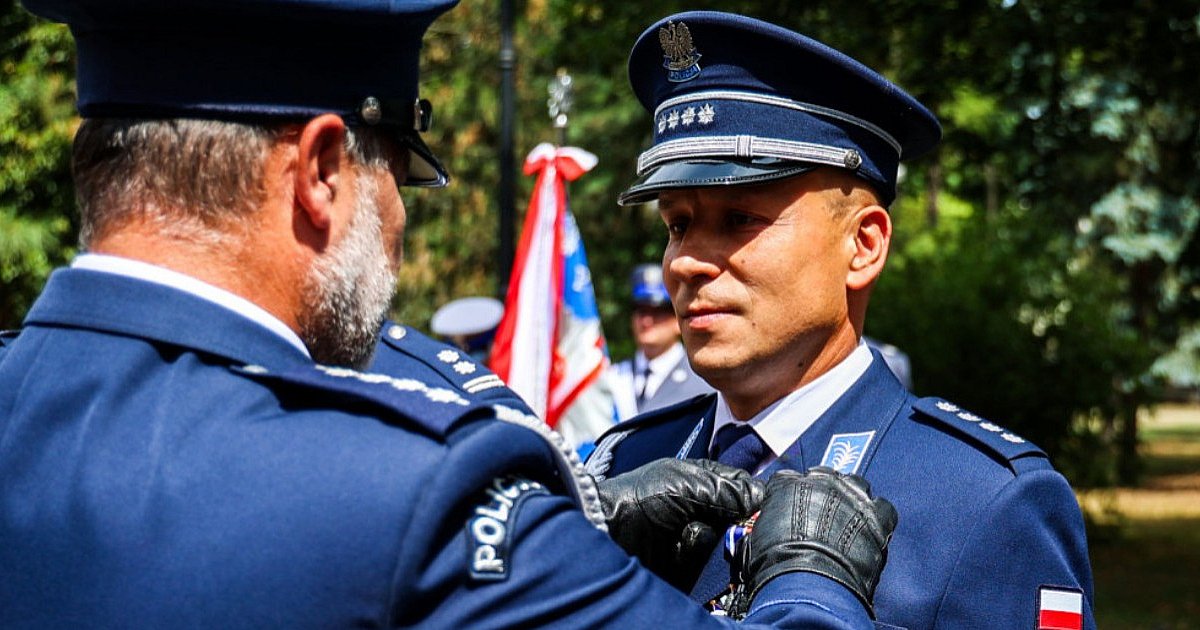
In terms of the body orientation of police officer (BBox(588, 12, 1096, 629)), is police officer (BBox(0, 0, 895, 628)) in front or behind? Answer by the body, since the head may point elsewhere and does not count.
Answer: in front

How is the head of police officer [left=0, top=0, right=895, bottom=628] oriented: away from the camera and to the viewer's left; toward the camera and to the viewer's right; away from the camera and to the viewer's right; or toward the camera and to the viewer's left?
away from the camera and to the viewer's right

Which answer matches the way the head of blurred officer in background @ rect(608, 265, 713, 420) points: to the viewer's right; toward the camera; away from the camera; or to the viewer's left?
toward the camera

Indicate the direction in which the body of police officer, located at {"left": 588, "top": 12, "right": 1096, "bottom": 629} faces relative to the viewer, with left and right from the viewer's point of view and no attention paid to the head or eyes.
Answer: facing the viewer and to the left of the viewer

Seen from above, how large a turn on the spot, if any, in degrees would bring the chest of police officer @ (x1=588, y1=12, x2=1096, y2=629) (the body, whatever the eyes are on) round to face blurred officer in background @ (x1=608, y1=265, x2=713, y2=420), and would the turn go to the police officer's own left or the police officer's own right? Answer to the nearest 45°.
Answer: approximately 135° to the police officer's own right

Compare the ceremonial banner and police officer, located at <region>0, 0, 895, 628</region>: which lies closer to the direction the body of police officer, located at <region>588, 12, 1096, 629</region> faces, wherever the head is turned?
the police officer

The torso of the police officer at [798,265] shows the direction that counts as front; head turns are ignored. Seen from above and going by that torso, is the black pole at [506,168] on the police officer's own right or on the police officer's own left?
on the police officer's own right

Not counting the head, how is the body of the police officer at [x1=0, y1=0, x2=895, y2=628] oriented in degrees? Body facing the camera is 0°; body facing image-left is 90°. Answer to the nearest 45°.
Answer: approximately 225°

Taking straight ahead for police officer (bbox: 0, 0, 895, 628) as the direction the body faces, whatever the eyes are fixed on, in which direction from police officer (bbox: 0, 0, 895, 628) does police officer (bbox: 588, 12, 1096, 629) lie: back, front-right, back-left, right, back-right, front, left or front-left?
front

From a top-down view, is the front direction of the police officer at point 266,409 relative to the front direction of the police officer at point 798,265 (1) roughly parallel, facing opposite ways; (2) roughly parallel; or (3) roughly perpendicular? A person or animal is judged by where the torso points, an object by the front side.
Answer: roughly parallel, facing opposite ways
